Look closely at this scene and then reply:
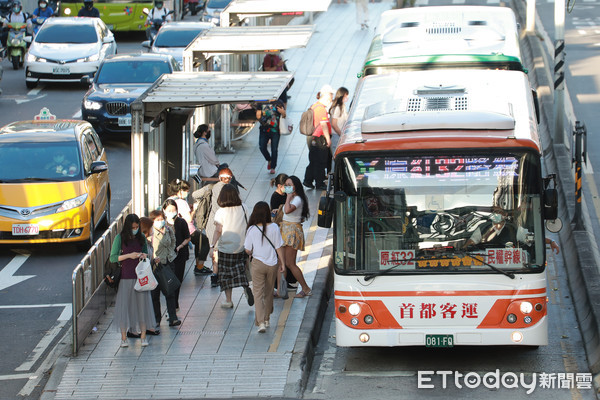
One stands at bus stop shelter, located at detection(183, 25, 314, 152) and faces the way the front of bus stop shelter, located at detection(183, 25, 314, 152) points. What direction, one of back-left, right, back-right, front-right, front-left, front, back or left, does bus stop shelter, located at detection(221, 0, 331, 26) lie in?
left

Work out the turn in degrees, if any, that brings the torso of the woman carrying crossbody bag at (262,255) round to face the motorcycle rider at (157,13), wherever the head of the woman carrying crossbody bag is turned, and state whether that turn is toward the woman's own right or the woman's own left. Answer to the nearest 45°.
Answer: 0° — they already face them

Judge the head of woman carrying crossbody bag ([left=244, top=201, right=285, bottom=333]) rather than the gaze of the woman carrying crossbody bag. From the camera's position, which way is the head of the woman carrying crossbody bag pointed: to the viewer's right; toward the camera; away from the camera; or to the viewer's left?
away from the camera

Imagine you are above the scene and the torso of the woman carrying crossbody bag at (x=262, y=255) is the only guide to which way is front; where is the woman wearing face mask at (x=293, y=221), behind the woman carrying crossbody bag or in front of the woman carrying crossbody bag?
in front

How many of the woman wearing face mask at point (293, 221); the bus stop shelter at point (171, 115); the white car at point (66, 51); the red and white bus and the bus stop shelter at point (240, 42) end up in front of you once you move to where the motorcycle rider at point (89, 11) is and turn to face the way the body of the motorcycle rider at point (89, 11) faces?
5

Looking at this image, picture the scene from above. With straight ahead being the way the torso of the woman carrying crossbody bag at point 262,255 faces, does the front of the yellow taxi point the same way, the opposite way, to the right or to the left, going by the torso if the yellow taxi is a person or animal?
the opposite way

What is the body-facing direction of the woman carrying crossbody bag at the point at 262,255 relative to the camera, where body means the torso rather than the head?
away from the camera

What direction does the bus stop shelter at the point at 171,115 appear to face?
to the viewer's right

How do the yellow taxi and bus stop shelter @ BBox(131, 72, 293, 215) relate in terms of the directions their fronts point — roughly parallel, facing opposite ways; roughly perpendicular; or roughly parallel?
roughly perpendicular
